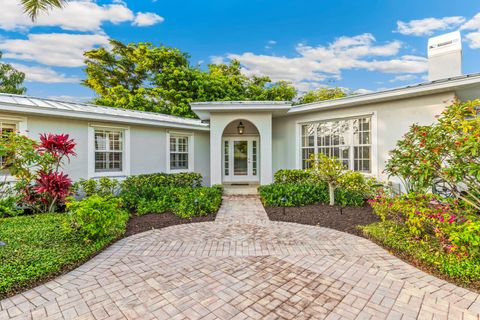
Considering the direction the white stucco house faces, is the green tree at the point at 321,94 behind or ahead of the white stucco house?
behind

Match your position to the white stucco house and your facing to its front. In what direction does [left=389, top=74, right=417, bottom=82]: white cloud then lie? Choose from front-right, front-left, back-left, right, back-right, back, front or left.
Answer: back-left

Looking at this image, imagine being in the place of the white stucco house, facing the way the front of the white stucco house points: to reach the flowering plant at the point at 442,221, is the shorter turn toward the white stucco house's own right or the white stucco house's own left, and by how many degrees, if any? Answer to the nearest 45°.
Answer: approximately 45° to the white stucco house's own left

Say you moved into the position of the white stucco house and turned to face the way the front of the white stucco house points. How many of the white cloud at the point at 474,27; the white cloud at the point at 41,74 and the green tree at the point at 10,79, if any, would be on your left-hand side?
1

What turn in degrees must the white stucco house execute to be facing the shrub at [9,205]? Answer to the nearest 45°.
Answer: approximately 45° to its right

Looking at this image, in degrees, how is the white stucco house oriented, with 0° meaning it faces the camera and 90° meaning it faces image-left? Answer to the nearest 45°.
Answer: approximately 0°

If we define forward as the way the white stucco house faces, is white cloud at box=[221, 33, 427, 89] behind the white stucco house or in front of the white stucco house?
behind

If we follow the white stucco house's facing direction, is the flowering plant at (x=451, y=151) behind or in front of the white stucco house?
in front

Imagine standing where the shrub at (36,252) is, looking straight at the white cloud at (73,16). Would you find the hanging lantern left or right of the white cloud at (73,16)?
right

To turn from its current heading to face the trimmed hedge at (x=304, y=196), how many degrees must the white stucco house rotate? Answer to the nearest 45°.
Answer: approximately 45° to its left

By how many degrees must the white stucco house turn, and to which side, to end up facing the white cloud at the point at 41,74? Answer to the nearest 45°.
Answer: approximately 135° to its right
